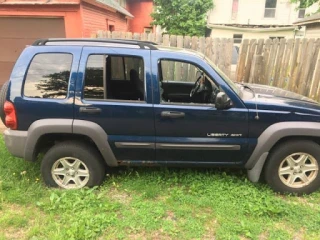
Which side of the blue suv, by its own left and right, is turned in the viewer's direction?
right

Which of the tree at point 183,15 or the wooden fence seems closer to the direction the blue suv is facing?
the wooden fence

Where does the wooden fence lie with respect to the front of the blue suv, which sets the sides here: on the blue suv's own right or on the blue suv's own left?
on the blue suv's own left

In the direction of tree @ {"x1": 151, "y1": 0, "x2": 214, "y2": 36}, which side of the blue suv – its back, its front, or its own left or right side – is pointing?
left
